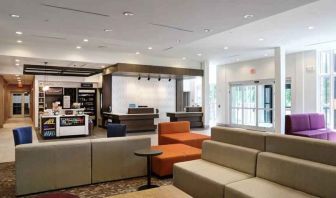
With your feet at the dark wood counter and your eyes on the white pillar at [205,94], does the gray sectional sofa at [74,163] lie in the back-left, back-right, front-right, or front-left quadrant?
back-right

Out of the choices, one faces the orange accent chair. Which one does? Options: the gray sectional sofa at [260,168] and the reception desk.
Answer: the reception desk

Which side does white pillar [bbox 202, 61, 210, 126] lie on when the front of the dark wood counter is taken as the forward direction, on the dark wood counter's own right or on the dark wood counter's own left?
on the dark wood counter's own left

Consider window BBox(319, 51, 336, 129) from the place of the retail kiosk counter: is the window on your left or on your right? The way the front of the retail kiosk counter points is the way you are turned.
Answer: on your left

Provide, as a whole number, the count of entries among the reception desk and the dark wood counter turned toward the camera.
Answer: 2

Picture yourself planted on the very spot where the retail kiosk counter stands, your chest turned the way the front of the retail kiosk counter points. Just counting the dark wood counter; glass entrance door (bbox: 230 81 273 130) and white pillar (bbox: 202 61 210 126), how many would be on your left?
3

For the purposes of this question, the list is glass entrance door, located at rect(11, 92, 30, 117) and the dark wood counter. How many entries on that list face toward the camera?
2

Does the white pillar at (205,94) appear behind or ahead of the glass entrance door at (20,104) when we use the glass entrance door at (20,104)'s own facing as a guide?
ahead

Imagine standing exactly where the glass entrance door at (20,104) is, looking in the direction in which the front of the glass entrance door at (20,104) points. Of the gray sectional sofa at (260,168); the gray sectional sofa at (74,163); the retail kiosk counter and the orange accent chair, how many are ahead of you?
4
